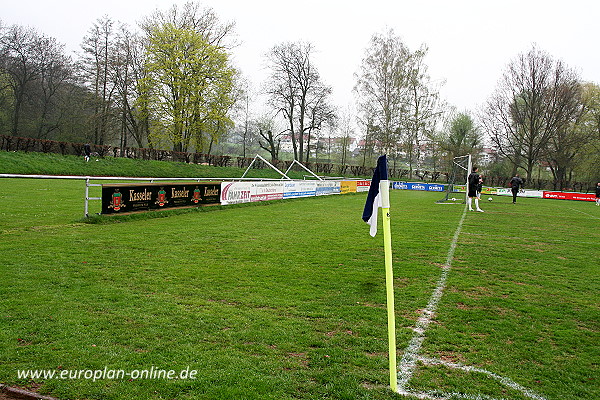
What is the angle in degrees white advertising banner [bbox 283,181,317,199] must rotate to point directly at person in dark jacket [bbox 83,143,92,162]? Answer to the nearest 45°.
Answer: approximately 135° to its right

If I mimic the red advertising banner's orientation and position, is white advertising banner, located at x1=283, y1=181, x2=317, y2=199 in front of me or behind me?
in front

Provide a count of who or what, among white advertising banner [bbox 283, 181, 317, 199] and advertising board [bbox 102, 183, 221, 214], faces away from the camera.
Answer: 0

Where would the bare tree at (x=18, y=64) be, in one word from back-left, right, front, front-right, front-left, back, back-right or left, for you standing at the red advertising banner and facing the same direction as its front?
front-right

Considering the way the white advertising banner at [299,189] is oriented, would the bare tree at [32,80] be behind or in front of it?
behind

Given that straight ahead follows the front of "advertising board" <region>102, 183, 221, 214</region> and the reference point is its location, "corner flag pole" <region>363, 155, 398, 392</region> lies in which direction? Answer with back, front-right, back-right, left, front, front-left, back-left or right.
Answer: front-right

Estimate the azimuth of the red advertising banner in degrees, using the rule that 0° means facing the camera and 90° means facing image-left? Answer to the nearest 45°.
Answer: approximately 0°

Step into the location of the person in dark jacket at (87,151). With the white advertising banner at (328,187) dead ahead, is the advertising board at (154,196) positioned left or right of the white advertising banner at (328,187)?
right

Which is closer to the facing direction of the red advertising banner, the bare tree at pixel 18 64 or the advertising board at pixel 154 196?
the advertising board
